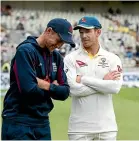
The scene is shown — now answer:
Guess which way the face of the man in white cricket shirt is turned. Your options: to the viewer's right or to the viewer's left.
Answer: to the viewer's left

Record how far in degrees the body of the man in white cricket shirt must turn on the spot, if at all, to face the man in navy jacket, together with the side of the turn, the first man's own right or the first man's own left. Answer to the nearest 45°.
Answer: approximately 45° to the first man's own right

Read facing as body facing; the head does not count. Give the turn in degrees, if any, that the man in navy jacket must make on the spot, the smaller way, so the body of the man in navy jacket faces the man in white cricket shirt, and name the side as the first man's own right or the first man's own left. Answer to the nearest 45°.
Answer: approximately 90° to the first man's own left

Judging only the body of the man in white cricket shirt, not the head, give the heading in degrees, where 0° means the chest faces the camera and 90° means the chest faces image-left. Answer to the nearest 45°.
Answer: approximately 0°

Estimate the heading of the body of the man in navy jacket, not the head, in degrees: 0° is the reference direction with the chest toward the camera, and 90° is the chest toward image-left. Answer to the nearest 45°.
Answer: approximately 315°
